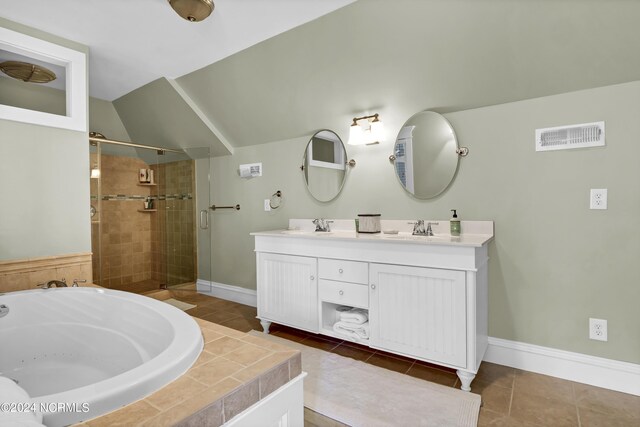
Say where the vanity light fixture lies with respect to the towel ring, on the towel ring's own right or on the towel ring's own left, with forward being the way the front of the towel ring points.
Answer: on the towel ring's own left

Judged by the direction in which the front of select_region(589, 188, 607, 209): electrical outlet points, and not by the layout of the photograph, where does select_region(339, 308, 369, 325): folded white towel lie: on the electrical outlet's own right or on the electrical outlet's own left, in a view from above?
on the electrical outlet's own right

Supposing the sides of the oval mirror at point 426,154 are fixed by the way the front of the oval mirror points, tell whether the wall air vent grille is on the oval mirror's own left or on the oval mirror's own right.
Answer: on the oval mirror's own left

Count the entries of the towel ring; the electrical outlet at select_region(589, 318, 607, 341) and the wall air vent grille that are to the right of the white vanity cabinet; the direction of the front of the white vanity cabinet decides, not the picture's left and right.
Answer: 1

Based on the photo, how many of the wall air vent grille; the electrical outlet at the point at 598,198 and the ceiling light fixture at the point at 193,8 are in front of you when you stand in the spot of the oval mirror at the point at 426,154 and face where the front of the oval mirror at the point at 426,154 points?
1

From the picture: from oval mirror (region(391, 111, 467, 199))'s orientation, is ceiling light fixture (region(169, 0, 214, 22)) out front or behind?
out front

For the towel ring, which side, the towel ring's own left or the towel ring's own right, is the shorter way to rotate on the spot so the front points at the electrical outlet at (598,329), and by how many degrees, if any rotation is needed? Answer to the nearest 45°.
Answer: approximately 90° to the towel ring's own left

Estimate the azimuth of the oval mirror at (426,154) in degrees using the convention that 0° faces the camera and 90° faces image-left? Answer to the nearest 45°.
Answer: approximately 45°

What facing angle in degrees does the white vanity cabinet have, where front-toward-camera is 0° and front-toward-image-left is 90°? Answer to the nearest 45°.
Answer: approximately 45°

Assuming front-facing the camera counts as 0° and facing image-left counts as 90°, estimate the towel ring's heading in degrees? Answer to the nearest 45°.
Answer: approximately 45°

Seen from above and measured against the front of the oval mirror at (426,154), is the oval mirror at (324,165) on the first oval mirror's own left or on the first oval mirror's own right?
on the first oval mirror's own right

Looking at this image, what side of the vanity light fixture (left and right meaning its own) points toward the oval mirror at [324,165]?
right

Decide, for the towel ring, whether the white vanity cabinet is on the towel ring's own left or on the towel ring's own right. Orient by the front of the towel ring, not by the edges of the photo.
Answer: on the towel ring's own left

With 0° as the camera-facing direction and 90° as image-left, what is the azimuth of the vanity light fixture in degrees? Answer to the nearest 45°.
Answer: approximately 45°
